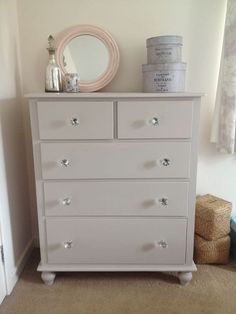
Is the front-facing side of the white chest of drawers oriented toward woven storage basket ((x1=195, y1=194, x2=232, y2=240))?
no

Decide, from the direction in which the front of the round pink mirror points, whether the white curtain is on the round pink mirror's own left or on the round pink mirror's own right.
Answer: on the round pink mirror's own left

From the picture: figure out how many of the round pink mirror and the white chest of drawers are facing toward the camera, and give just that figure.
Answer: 2

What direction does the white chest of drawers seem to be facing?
toward the camera

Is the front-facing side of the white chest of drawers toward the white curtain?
no

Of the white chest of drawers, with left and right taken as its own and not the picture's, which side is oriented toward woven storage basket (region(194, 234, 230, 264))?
left

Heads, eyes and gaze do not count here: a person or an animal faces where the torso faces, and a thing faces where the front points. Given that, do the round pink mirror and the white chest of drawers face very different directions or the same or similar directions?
same or similar directions
